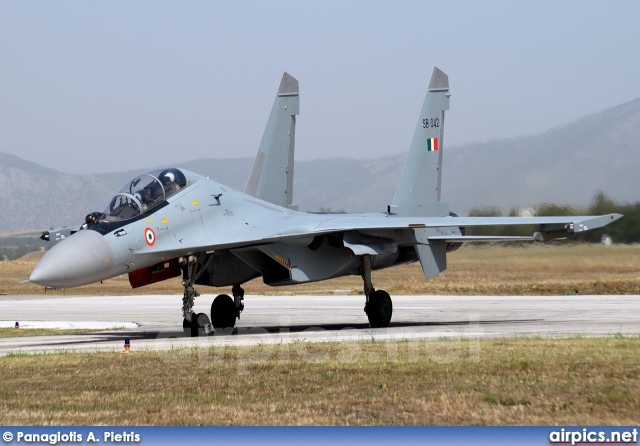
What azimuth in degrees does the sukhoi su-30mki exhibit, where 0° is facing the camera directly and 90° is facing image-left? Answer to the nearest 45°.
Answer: approximately 45°
